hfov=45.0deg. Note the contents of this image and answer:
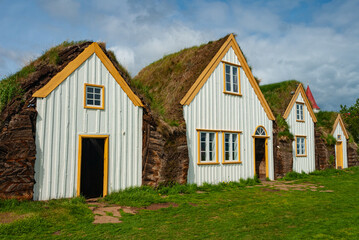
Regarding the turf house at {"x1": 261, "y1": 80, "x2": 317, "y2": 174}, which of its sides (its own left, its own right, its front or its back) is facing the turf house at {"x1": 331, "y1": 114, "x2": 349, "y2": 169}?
left

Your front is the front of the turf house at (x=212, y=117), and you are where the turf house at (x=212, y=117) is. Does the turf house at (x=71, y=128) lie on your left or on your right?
on your right

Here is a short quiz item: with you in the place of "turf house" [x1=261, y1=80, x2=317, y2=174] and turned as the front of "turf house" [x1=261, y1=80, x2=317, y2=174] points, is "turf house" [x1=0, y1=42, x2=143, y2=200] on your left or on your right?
on your right

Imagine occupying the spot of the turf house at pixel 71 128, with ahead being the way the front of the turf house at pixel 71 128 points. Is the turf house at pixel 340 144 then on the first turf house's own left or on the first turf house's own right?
on the first turf house's own left

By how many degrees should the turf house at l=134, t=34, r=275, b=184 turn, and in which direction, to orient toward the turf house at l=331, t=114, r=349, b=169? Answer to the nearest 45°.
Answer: approximately 90° to its left

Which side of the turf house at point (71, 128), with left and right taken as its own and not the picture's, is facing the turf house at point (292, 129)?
left

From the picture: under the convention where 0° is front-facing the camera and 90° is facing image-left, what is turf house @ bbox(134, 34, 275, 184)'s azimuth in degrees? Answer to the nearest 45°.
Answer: approximately 315°

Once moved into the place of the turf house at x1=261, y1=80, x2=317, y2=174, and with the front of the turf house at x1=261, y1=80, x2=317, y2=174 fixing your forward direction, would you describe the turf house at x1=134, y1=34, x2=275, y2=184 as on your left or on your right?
on your right
